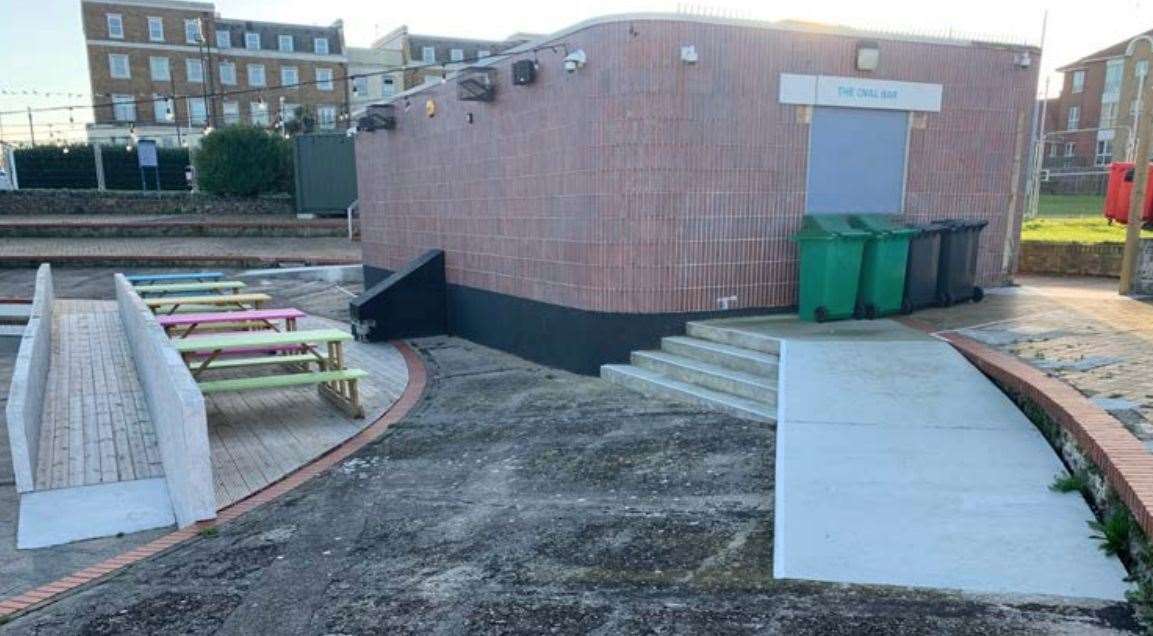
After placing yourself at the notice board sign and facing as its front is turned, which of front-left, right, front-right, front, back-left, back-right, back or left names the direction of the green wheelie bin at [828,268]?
front

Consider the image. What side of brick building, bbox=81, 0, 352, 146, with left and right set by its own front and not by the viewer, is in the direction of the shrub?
front

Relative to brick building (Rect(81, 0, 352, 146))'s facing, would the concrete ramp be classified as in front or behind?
in front

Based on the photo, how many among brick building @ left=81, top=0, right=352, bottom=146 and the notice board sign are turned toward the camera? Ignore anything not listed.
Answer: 2

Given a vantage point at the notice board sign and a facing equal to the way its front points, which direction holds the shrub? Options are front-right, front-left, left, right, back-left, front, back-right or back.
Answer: front-left

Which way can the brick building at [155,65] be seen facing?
toward the camera

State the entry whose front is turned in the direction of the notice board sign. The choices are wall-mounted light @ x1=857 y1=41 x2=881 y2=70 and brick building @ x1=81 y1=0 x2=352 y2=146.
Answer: the brick building

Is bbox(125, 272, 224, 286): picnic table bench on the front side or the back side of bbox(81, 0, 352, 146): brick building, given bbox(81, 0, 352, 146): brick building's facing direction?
on the front side

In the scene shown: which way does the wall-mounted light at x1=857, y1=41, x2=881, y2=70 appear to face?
toward the camera

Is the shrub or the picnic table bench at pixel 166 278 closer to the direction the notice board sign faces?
the picnic table bench

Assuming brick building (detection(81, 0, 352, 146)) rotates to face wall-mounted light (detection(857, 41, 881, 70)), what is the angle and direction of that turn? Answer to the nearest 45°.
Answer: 0° — it already faces it

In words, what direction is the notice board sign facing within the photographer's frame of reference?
facing the viewer

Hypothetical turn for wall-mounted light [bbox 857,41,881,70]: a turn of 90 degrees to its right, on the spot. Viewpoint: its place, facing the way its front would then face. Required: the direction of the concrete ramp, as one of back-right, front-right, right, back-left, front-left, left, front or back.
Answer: left

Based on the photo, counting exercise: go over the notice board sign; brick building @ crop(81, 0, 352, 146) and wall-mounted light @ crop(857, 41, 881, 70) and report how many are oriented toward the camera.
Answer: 3
